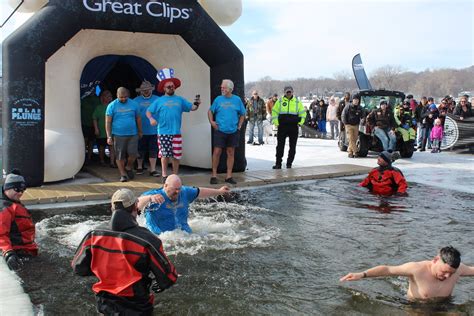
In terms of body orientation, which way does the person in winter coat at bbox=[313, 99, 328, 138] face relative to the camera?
toward the camera

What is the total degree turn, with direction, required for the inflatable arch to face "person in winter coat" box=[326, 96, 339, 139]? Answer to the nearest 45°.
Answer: approximately 135° to its left

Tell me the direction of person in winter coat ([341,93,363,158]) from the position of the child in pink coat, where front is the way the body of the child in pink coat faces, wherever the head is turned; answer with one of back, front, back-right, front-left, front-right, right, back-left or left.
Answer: front-right

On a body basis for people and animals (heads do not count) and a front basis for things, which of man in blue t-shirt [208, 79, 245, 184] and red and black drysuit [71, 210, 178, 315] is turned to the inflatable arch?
the red and black drysuit

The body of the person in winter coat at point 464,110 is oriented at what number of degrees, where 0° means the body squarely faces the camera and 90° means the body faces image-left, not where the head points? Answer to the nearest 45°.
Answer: approximately 0°

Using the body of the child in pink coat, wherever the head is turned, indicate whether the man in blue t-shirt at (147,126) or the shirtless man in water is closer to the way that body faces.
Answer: the shirtless man in water

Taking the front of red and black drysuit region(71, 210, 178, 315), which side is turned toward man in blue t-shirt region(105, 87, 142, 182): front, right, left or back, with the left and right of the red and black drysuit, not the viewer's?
front

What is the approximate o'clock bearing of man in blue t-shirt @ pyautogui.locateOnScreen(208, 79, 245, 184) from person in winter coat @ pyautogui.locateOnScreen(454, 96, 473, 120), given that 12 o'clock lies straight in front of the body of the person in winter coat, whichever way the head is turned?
The man in blue t-shirt is roughly at 1 o'clock from the person in winter coat.

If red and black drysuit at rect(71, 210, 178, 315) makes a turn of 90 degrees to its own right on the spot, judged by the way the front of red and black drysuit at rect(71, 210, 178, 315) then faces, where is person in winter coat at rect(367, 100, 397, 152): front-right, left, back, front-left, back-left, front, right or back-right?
front-left

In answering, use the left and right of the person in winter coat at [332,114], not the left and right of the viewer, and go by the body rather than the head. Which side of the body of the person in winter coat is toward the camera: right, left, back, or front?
front

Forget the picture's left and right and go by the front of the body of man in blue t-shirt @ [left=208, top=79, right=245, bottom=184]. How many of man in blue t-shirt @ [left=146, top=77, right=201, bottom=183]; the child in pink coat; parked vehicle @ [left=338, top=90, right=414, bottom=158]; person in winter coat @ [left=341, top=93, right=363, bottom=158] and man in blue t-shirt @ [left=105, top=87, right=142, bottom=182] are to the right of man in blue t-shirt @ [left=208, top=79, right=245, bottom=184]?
2

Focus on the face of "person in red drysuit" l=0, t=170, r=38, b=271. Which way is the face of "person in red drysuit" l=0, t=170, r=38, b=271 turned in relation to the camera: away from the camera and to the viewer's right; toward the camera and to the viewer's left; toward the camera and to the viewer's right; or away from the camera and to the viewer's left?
toward the camera and to the viewer's right

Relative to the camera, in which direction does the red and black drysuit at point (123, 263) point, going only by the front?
away from the camera
